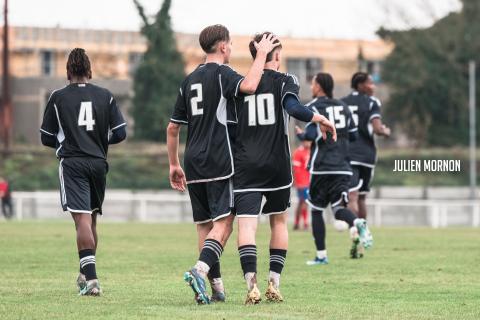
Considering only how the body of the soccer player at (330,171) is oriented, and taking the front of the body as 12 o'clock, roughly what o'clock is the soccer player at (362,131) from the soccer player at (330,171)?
the soccer player at (362,131) is roughly at 2 o'clock from the soccer player at (330,171).

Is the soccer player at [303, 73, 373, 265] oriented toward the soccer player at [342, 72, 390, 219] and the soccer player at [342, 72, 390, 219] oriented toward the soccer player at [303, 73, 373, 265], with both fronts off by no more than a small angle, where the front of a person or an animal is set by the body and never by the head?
no

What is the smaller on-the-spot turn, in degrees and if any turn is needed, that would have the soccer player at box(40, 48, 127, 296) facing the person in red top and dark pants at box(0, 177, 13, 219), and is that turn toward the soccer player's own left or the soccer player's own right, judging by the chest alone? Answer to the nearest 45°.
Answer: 0° — they already face them

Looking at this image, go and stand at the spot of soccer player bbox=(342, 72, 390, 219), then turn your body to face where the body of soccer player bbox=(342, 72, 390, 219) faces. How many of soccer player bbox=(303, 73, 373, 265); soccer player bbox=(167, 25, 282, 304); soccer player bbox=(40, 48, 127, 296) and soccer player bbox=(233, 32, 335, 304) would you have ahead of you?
0

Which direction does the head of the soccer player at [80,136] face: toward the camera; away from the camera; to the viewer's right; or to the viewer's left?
away from the camera

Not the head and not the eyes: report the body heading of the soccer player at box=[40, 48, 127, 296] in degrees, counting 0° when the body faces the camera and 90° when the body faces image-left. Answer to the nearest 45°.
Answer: approximately 180°

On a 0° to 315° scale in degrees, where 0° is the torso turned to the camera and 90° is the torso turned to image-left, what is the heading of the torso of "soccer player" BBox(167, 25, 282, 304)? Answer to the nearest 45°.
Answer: approximately 225°

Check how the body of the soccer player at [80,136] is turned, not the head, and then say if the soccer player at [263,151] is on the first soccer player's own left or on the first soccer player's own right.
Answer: on the first soccer player's own right

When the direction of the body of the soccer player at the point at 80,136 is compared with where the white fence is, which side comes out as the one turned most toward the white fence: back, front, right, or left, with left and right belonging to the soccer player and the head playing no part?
front

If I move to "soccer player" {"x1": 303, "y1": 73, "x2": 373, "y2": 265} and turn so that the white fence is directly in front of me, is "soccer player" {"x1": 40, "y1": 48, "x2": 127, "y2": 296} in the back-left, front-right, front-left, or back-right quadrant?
back-left

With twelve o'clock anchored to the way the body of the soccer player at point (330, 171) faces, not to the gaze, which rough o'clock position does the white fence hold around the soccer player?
The white fence is roughly at 1 o'clock from the soccer player.

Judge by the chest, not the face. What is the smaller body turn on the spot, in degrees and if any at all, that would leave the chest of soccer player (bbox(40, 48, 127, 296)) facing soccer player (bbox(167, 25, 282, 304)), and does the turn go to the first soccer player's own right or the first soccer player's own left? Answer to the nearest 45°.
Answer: approximately 135° to the first soccer player's own right

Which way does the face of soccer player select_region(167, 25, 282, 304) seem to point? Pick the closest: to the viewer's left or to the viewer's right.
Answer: to the viewer's right
